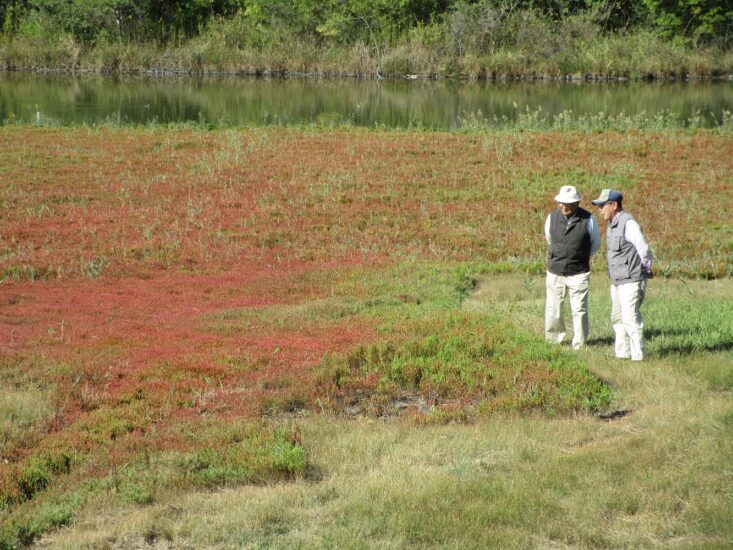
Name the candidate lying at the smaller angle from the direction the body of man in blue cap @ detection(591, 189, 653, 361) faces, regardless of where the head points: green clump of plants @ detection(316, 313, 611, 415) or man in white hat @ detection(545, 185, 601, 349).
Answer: the green clump of plants

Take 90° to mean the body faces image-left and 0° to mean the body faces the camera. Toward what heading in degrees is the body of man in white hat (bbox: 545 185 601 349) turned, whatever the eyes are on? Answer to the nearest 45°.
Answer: approximately 45°

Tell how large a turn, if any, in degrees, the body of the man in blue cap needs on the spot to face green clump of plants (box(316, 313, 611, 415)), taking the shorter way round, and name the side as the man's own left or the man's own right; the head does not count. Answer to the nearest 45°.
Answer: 0° — they already face it

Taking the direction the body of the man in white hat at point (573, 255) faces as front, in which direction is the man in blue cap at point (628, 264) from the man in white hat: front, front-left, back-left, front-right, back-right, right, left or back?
left

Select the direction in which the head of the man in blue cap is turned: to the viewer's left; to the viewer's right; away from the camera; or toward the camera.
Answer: to the viewer's left

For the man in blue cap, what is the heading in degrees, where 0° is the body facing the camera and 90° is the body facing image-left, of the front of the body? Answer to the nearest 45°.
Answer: approximately 45°
